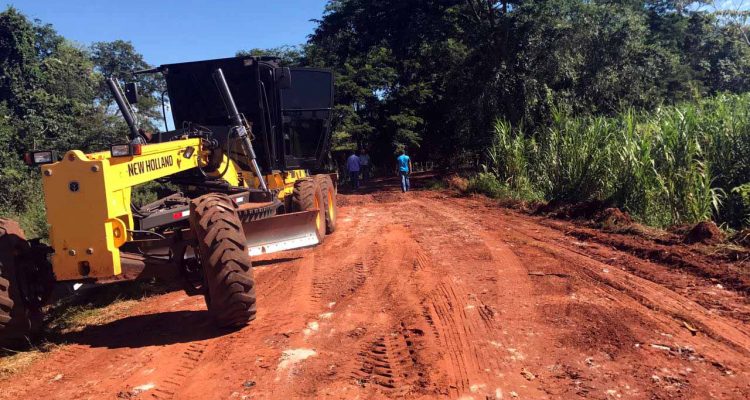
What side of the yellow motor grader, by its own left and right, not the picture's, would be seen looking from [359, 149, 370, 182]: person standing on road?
back

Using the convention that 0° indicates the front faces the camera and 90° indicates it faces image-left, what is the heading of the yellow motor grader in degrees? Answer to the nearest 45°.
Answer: approximately 45°

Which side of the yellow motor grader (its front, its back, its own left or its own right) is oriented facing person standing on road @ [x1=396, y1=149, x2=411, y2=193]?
back
